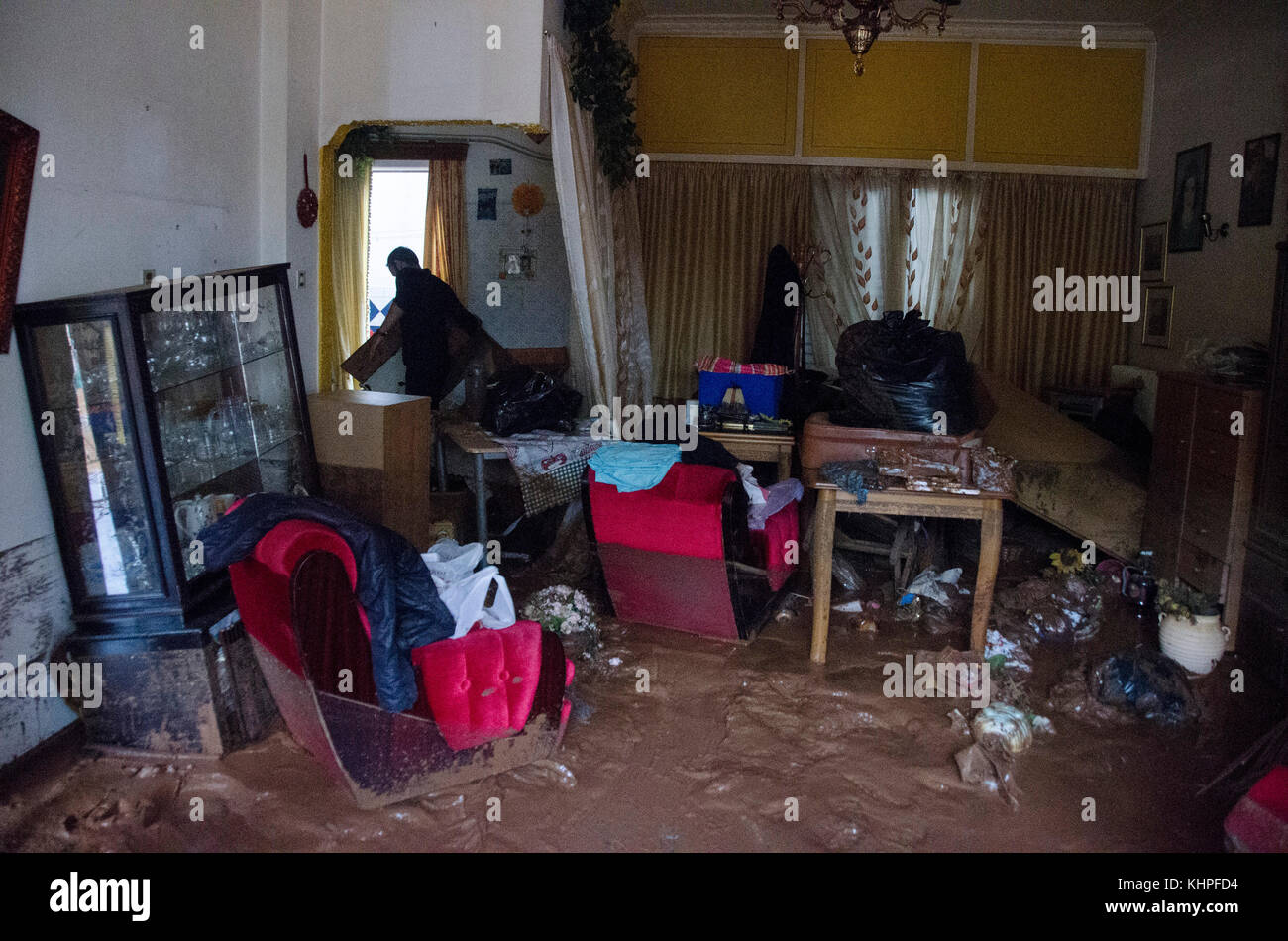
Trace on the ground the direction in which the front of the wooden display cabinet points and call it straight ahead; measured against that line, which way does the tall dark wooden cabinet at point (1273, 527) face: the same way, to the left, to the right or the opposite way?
the opposite way

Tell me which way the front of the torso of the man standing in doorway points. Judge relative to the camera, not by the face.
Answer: to the viewer's left

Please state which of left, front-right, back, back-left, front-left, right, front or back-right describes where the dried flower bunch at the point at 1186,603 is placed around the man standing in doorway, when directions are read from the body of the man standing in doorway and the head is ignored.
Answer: back-left

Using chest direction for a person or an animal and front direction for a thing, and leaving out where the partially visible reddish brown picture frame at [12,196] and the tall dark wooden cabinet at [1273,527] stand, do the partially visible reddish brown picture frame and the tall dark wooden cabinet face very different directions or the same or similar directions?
very different directions

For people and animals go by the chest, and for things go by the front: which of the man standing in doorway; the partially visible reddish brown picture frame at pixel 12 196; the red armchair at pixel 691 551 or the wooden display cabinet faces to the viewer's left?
the man standing in doorway

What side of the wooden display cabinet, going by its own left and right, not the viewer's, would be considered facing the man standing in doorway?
left

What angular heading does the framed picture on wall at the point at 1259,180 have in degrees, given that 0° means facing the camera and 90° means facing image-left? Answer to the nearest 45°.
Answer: approximately 45°

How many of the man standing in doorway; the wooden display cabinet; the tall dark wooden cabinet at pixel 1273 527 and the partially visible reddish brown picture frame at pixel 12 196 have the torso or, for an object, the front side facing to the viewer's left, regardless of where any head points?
2

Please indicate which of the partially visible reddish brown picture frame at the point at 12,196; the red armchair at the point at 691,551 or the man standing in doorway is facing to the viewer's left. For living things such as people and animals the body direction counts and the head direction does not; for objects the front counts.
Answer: the man standing in doorway

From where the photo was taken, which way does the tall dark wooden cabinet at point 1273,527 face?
to the viewer's left
